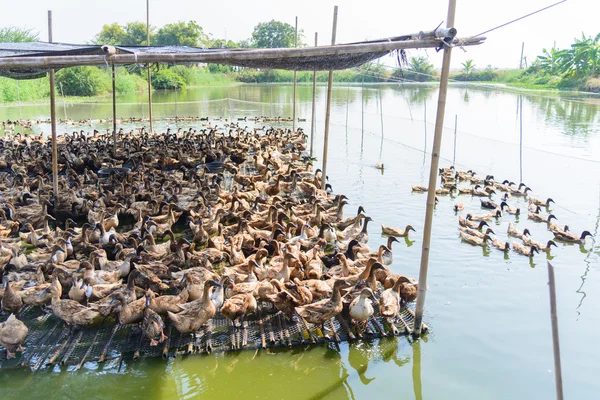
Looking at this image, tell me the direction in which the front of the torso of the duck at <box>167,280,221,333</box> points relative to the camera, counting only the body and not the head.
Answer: to the viewer's right

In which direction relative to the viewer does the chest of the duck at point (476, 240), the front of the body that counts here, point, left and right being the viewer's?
facing to the right of the viewer

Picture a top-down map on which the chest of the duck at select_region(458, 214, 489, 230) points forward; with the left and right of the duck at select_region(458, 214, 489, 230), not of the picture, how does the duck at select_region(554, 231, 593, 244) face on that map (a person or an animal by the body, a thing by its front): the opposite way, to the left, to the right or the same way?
the same way

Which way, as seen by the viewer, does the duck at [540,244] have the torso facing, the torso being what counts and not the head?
to the viewer's right

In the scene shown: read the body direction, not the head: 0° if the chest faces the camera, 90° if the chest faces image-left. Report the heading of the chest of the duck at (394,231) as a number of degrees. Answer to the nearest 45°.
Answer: approximately 270°

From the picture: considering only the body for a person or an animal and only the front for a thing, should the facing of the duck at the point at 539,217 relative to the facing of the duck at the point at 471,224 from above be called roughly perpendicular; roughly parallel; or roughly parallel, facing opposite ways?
roughly parallel

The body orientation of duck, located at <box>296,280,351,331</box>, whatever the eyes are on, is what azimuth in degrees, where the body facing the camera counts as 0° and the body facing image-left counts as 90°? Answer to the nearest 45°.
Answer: approximately 270°

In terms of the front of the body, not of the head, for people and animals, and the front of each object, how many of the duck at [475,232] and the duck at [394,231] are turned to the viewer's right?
2

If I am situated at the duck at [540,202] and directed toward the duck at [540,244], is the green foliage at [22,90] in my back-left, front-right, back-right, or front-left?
back-right

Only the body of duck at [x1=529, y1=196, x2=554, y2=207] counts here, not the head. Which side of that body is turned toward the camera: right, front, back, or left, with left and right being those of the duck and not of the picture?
right

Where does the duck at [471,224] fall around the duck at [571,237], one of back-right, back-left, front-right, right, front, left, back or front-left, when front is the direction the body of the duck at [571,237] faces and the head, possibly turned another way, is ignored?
back

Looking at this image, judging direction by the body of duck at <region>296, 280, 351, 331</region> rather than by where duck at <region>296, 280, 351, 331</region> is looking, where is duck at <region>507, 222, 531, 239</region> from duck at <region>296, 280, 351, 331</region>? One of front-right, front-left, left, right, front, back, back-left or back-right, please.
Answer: front-left

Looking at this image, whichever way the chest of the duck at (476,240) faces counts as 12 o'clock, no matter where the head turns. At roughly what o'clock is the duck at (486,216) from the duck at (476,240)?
the duck at (486,216) is roughly at 9 o'clock from the duck at (476,240).

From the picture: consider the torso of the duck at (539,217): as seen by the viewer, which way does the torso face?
to the viewer's right

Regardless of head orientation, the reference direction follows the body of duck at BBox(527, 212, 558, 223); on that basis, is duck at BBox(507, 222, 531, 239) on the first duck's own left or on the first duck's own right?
on the first duck's own right

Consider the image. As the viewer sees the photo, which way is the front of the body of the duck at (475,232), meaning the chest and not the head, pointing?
to the viewer's right

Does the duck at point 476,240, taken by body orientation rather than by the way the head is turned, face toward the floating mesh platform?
no

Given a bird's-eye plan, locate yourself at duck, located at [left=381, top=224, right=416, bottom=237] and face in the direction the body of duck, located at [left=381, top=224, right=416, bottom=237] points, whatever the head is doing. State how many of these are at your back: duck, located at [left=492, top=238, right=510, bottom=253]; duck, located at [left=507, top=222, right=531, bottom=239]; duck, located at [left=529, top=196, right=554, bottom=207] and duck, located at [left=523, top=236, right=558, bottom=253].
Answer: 0
